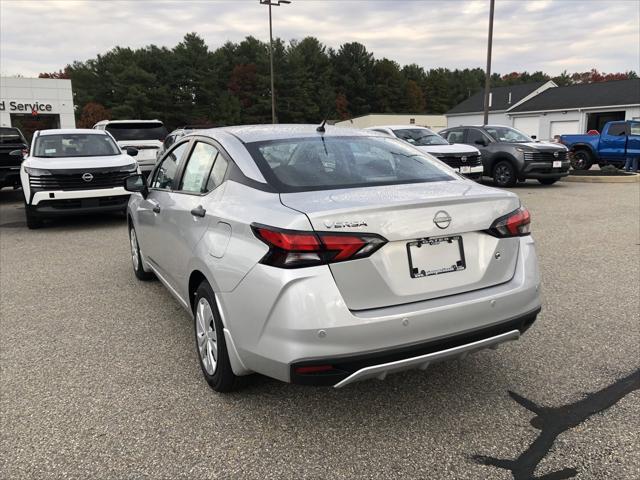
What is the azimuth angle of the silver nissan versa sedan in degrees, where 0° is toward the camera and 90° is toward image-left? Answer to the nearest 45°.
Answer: approximately 135°

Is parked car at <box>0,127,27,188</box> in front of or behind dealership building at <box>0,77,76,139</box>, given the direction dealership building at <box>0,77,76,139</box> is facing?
in front

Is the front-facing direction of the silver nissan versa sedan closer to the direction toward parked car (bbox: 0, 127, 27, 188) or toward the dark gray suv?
the parked car

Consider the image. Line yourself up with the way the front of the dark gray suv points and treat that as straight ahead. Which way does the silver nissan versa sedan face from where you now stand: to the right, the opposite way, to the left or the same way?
the opposite way

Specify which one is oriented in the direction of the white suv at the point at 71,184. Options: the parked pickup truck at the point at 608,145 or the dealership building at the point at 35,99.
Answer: the dealership building

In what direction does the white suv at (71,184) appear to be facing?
toward the camera

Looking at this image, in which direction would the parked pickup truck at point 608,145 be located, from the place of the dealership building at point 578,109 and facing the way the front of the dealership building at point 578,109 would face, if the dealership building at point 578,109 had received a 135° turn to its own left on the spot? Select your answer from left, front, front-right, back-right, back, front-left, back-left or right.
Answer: right

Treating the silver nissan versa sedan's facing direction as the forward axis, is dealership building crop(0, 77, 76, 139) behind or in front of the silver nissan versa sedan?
in front

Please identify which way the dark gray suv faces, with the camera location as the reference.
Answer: facing the viewer and to the right of the viewer
